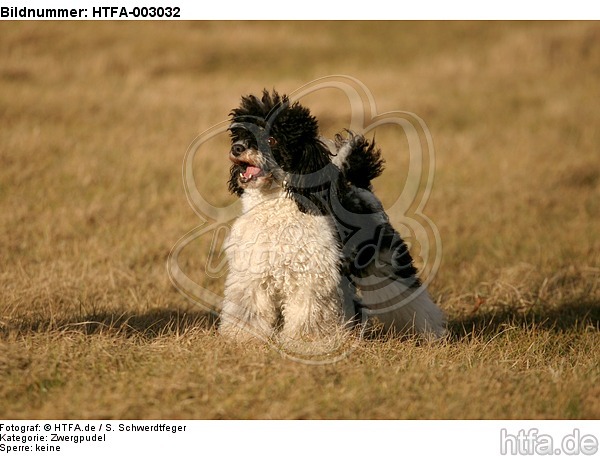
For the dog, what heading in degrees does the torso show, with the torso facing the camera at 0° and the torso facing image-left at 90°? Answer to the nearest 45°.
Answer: approximately 45°
